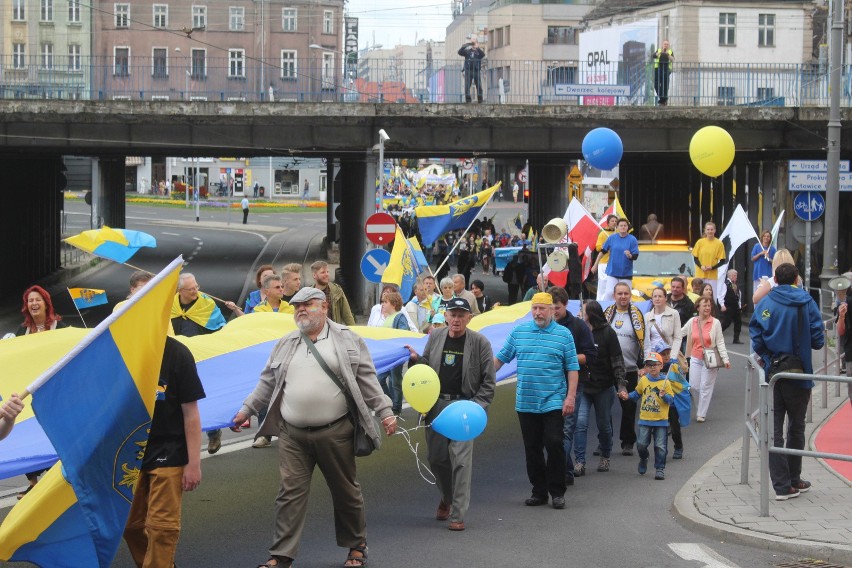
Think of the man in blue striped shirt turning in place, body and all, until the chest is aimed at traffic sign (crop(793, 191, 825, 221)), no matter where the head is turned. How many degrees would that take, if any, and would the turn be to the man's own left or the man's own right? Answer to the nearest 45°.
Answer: approximately 180°

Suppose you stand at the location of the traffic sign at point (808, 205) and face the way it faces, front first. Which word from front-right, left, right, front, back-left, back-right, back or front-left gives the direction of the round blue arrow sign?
front-right

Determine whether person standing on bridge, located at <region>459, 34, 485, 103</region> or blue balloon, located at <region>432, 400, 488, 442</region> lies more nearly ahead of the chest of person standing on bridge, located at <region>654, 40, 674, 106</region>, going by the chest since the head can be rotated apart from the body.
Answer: the blue balloon

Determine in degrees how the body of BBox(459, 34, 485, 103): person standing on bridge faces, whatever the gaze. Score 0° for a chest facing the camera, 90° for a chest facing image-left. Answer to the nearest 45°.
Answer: approximately 0°

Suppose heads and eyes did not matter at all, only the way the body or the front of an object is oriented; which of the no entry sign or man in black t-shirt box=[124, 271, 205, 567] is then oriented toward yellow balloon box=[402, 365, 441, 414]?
the no entry sign

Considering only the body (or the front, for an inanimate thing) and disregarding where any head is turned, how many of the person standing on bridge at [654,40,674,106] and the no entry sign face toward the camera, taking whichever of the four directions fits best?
2

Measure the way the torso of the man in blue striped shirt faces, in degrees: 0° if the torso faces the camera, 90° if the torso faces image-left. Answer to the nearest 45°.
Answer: approximately 0°

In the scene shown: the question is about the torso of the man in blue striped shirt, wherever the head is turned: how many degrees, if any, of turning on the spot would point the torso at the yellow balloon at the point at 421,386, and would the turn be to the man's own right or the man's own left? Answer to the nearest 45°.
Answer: approximately 45° to the man's own right
